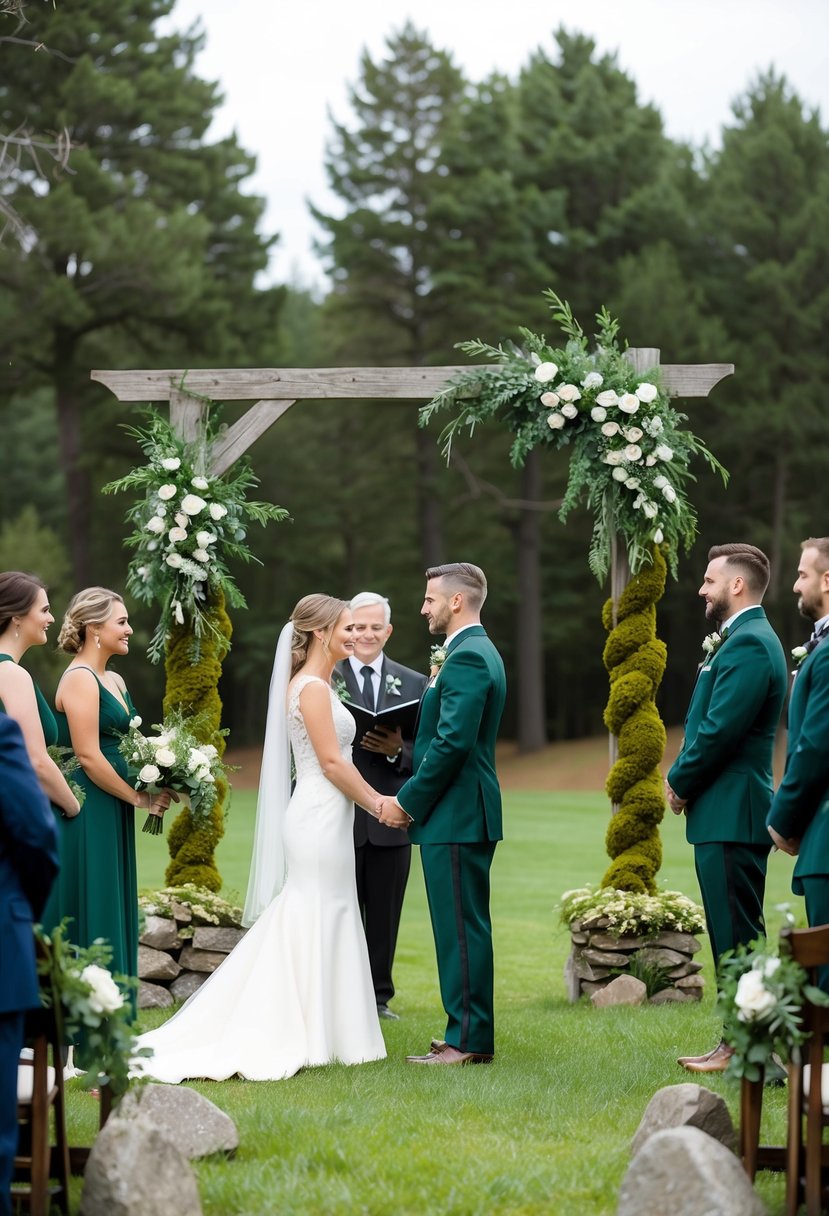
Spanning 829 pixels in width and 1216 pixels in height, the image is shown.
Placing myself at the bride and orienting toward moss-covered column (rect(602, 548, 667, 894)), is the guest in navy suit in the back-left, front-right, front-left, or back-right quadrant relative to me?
back-right

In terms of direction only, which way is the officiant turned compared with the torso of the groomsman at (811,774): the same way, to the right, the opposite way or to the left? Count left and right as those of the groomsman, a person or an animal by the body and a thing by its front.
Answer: to the left

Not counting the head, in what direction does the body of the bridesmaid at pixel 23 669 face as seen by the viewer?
to the viewer's right

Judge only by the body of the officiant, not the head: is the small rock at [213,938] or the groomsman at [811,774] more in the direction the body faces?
the groomsman

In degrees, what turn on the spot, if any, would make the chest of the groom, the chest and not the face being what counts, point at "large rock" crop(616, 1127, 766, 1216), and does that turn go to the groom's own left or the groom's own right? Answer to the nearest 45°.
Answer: approximately 90° to the groom's own left

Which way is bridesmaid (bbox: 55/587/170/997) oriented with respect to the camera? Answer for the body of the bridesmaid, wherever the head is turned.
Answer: to the viewer's right

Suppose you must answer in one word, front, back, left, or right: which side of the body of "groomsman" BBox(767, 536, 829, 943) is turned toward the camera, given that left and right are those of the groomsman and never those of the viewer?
left

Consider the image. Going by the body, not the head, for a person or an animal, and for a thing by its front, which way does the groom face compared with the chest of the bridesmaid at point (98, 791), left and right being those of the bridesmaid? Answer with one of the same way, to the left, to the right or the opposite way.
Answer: the opposite way

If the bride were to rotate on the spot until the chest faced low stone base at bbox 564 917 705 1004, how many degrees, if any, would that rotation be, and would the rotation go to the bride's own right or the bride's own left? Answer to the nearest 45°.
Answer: approximately 45° to the bride's own left

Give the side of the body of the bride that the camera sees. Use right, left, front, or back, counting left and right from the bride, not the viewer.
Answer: right

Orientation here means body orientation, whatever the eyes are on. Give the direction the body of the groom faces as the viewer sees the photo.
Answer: to the viewer's left

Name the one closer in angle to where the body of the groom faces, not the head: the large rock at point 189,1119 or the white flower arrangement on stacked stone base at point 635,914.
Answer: the large rock

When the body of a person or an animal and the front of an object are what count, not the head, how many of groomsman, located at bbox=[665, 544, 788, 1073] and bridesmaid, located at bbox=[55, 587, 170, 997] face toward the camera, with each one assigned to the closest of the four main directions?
0

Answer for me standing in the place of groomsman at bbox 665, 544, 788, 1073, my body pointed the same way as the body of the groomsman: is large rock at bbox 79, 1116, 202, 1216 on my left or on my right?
on my left

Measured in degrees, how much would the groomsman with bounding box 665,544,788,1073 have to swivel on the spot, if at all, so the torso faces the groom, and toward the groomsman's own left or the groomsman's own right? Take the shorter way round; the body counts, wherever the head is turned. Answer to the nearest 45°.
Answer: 0° — they already face them

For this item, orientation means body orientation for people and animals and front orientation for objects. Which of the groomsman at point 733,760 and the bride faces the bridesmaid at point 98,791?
the groomsman

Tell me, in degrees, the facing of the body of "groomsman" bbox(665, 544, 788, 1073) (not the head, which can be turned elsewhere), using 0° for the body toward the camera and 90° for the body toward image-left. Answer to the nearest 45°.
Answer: approximately 90°

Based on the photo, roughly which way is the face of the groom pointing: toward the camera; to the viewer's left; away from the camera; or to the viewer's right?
to the viewer's left
